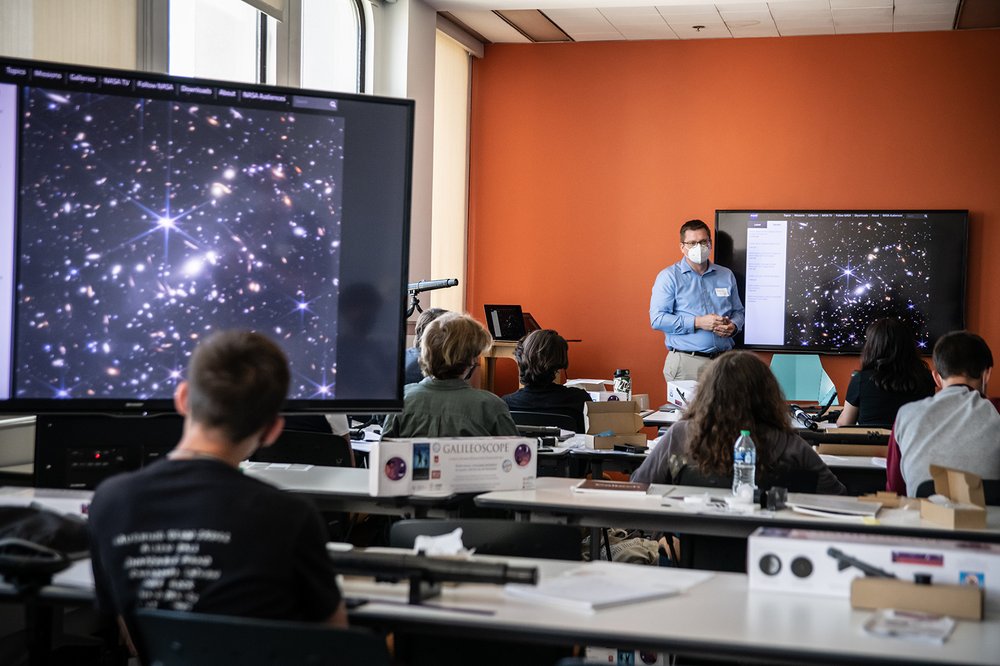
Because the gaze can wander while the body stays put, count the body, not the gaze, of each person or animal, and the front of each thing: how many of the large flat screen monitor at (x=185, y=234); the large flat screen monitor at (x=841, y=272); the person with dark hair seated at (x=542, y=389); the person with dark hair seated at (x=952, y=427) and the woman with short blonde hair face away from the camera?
3

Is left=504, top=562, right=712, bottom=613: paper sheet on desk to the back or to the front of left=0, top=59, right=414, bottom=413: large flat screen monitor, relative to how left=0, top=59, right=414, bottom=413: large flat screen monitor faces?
to the front

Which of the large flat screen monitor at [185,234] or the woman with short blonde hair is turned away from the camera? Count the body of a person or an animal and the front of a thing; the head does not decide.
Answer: the woman with short blonde hair

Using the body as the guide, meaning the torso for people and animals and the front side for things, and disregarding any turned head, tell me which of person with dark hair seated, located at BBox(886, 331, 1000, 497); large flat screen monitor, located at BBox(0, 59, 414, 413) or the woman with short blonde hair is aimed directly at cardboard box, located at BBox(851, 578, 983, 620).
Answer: the large flat screen monitor

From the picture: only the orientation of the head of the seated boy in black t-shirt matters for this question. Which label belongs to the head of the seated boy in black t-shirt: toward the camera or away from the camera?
away from the camera

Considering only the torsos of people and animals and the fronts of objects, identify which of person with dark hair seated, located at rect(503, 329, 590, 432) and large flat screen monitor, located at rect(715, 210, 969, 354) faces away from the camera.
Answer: the person with dark hair seated

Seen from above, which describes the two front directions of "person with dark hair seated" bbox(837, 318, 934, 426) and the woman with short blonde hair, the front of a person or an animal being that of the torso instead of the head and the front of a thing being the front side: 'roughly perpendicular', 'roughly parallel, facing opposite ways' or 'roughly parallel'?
roughly parallel

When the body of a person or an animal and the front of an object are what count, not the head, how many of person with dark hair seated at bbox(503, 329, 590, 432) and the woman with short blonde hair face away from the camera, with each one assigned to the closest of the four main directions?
2

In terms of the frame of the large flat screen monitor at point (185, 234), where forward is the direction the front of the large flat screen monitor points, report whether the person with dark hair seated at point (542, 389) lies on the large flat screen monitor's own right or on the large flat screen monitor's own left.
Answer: on the large flat screen monitor's own left

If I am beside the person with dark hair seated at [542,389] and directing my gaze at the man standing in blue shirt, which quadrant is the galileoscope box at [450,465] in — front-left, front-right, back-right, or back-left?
back-right

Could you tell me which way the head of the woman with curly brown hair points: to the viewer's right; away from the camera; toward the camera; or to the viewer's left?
away from the camera

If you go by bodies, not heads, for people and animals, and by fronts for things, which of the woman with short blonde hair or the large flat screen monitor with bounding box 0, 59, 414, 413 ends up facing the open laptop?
the woman with short blonde hair

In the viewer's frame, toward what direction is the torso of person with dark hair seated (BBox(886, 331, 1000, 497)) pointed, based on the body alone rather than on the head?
away from the camera

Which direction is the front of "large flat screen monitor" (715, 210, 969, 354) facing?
toward the camera

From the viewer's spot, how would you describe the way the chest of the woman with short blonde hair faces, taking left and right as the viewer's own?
facing away from the viewer

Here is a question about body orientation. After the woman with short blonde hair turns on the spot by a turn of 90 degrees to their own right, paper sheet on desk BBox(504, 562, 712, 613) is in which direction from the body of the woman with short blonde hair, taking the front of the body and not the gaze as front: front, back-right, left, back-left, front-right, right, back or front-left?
right

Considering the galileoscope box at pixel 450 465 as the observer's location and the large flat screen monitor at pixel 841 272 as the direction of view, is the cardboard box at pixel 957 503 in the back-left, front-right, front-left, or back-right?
front-right

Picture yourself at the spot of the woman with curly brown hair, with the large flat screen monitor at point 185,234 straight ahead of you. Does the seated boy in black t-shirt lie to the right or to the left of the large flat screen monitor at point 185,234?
left

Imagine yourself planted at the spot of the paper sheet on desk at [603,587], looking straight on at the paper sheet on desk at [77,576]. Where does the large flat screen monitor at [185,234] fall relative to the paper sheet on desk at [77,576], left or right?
right

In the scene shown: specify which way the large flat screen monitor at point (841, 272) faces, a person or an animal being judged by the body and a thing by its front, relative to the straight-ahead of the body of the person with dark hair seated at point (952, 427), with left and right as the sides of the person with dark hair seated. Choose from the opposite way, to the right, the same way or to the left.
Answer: the opposite way

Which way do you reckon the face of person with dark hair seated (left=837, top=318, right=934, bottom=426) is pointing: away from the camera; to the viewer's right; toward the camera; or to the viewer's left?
away from the camera

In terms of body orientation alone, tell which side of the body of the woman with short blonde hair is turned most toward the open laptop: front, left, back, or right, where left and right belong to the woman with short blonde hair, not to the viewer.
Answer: front
